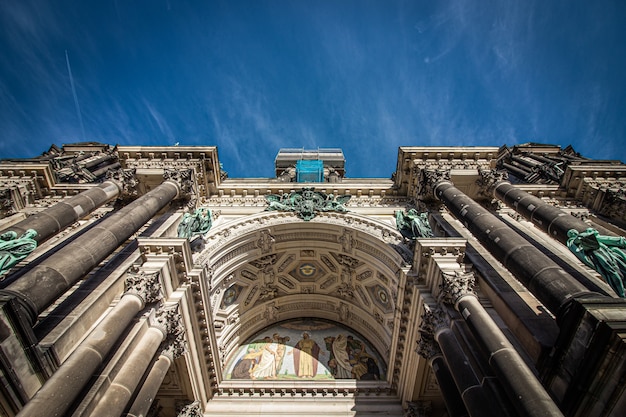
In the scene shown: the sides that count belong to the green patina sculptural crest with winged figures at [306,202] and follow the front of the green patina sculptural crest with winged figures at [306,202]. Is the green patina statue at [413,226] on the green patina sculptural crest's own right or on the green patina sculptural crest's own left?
on the green patina sculptural crest's own left

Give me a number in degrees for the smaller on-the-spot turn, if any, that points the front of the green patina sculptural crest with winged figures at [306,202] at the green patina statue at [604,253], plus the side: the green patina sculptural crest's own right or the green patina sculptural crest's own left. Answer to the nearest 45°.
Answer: approximately 45° to the green patina sculptural crest's own left

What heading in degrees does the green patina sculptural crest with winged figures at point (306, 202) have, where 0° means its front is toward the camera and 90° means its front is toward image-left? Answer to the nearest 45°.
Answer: approximately 0°
